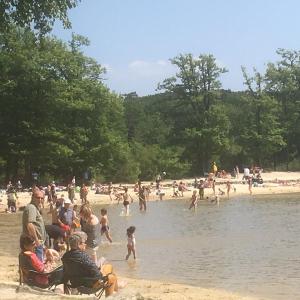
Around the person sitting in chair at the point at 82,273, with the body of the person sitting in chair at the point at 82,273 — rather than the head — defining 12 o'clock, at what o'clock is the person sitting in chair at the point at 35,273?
the person sitting in chair at the point at 35,273 is roughly at 8 o'clock from the person sitting in chair at the point at 82,273.

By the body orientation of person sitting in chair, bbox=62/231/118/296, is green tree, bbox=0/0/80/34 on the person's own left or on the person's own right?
on the person's own left

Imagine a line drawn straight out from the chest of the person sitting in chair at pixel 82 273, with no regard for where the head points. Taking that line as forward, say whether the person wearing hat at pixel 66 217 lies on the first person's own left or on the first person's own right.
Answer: on the first person's own left

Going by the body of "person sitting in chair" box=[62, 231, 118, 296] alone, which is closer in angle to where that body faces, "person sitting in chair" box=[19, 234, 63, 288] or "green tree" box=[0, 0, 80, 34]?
the green tree

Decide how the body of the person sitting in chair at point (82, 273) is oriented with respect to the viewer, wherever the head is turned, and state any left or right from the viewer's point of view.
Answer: facing away from the viewer and to the right of the viewer

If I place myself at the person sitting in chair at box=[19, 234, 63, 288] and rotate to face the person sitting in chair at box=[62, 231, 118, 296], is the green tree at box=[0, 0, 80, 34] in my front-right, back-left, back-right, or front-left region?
back-left
